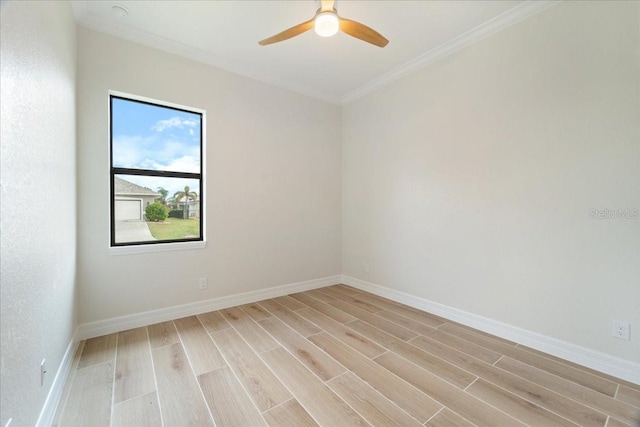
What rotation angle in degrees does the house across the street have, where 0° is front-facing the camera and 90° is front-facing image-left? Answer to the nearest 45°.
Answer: approximately 0°

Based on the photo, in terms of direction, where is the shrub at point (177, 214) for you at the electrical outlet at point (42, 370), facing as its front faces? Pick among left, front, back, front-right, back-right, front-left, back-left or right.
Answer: front-left

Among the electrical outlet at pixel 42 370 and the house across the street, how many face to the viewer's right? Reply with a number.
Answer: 1

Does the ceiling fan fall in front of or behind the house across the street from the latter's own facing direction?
in front

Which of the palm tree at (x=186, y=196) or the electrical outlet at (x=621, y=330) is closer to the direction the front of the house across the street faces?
the electrical outlet

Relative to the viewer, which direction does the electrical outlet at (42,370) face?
to the viewer's right

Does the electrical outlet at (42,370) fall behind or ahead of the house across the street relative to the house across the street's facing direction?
ahead

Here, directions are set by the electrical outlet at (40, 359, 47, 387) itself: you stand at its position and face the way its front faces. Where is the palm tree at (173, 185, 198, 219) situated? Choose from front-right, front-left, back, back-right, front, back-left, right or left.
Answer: front-left

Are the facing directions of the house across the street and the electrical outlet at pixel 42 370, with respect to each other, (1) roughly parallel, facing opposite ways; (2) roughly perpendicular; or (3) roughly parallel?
roughly perpendicular

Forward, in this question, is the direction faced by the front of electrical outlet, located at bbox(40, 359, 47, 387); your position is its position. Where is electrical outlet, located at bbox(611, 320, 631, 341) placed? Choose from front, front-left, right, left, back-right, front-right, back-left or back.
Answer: front-right
